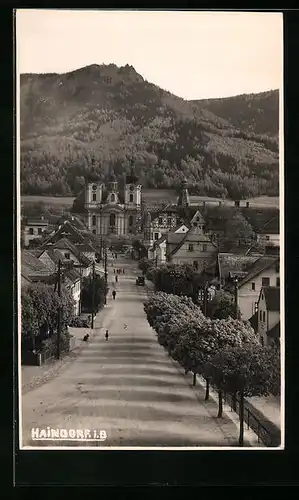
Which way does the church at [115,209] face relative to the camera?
toward the camera
